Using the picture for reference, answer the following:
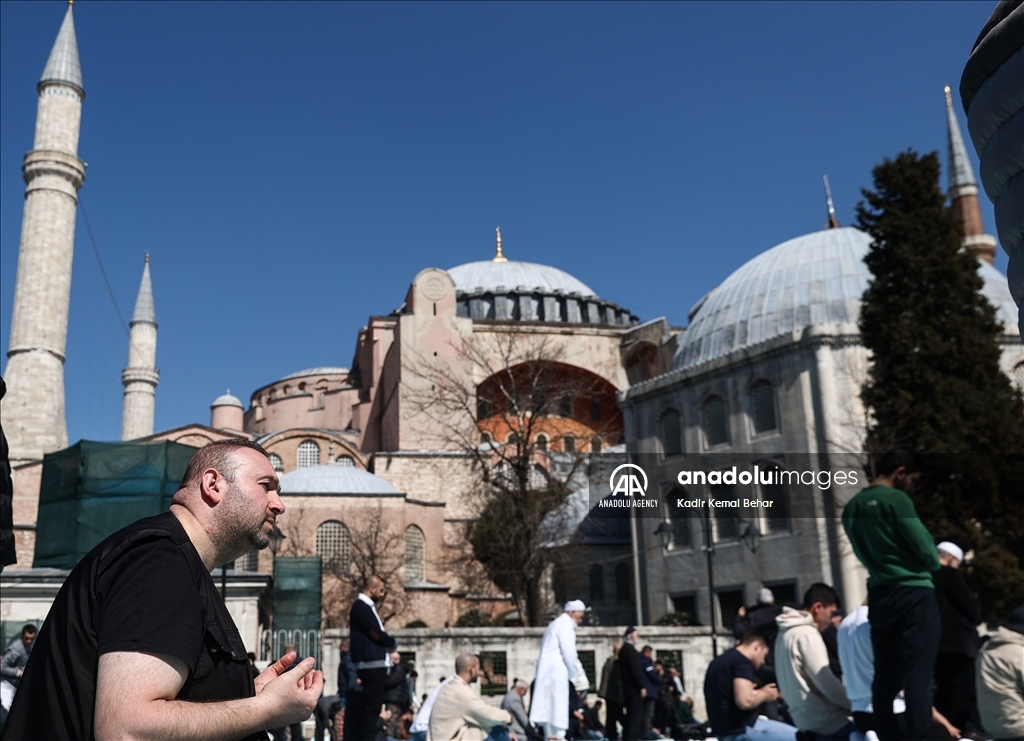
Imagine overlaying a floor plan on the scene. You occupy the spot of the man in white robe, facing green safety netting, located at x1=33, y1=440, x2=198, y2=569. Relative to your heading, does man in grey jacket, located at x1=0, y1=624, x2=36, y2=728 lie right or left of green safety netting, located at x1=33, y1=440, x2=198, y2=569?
left

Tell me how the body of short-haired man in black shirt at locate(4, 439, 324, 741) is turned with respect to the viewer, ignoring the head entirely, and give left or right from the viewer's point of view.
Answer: facing to the right of the viewer

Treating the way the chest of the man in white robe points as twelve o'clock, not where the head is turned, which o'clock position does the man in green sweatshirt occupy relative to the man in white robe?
The man in green sweatshirt is roughly at 2 o'clock from the man in white robe.

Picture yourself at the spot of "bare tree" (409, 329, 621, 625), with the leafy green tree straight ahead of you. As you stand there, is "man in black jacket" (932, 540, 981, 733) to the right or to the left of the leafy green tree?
right

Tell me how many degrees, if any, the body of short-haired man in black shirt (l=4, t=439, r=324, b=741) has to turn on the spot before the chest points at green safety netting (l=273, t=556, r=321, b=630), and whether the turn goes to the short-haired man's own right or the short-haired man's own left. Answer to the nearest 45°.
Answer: approximately 90° to the short-haired man's own left

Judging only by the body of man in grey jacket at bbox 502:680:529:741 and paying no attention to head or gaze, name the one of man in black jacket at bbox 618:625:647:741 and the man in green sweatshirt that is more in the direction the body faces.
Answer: the man in black jacket

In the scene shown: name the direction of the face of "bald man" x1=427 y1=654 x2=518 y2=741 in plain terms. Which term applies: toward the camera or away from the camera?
away from the camera

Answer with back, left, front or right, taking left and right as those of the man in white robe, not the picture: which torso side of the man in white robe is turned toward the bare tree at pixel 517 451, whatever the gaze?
left
